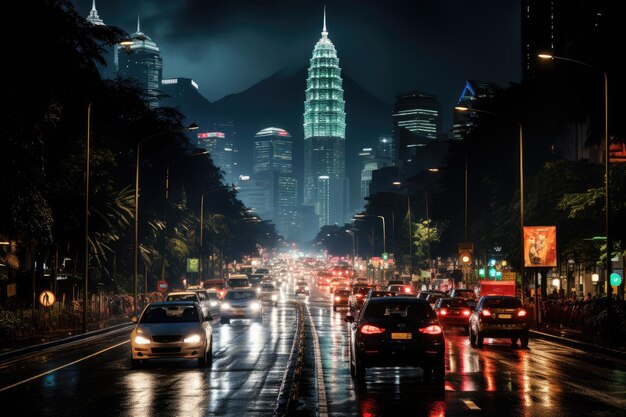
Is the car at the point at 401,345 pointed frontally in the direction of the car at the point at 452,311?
yes

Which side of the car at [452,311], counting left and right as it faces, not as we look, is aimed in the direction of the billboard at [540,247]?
right

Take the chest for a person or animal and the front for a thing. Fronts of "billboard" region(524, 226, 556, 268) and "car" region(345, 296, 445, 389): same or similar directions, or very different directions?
very different directions

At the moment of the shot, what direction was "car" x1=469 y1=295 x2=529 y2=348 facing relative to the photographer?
facing away from the viewer

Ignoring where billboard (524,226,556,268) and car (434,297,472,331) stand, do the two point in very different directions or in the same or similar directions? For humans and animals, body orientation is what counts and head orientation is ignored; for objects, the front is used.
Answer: very different directions

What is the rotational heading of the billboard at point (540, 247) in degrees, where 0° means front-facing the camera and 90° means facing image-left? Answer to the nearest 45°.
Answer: approximately 0°

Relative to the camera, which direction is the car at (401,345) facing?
away from the camera

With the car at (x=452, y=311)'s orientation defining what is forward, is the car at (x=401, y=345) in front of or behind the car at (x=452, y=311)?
behind

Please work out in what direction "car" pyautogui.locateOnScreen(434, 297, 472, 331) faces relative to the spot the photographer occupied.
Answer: facing away from the viewer

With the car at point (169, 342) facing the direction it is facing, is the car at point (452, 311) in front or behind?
behind

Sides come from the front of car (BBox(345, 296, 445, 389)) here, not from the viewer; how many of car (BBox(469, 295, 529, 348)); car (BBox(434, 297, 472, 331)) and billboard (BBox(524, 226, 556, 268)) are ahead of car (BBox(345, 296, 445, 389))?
3

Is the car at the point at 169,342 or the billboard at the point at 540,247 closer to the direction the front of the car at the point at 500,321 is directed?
the billboard

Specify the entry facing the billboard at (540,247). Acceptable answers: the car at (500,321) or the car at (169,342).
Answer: the car at (500,321)
